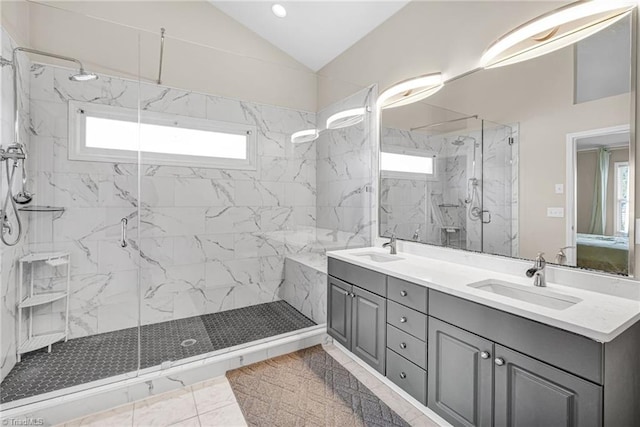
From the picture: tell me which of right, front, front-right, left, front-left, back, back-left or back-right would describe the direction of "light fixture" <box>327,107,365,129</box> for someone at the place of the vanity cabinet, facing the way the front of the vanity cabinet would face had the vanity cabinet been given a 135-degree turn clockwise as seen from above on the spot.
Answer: front-left

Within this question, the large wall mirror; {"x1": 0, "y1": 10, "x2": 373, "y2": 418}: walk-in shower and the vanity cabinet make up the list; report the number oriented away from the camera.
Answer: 0

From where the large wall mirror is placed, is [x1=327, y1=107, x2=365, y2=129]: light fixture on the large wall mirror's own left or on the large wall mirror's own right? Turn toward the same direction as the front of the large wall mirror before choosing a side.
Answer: on the large wall mirror's own right

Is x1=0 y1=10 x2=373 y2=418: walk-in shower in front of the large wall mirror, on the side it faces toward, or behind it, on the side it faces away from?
in front

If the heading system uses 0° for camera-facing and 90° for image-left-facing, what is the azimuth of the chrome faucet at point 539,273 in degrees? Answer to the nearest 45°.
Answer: approximately 45°

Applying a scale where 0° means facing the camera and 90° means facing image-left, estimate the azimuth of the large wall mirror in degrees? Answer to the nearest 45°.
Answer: approximately 45°

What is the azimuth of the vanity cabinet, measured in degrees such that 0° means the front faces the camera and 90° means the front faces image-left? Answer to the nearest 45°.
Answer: approximately 45°

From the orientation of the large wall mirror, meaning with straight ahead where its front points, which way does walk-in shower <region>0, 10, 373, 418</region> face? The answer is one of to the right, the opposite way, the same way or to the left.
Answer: to the left

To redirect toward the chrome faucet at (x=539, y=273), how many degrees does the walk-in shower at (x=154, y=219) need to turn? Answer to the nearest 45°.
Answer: approximately 45° to its left

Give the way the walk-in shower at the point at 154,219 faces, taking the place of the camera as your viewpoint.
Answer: facing the viewer

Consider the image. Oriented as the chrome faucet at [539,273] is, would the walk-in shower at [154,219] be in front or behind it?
in front

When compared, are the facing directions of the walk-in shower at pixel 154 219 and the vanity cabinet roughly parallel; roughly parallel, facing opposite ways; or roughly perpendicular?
roughly perpendicular
